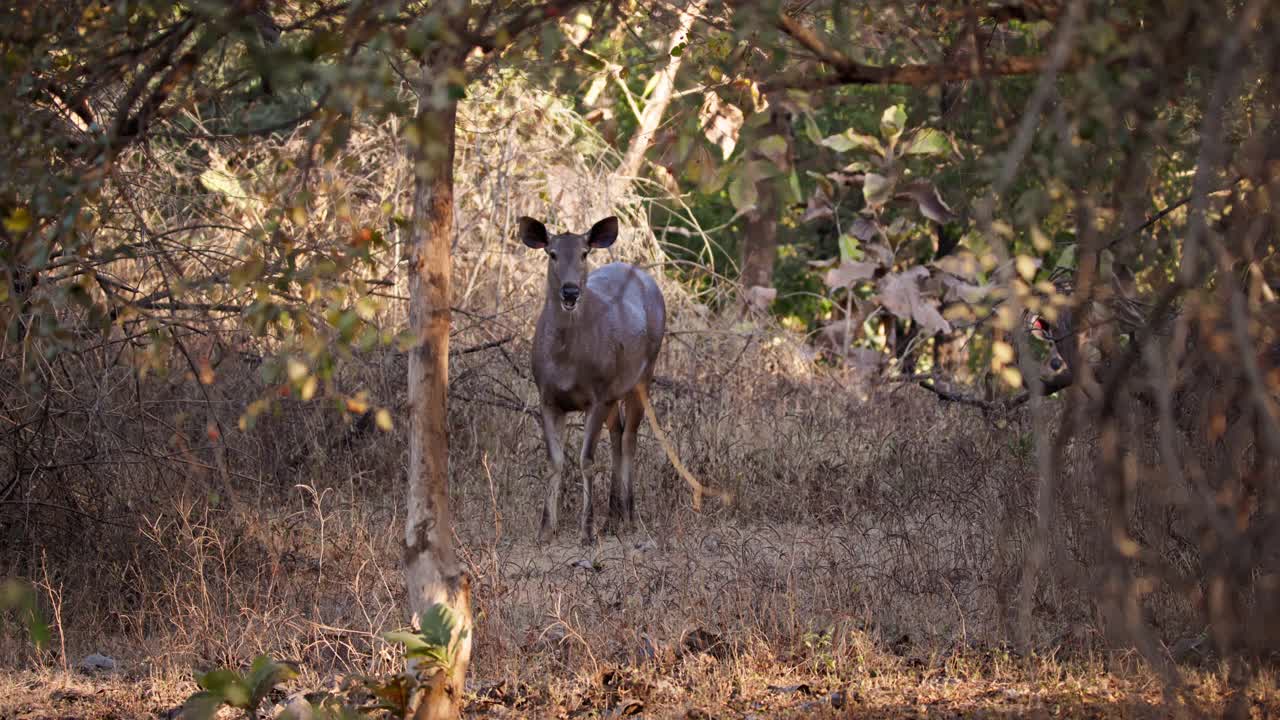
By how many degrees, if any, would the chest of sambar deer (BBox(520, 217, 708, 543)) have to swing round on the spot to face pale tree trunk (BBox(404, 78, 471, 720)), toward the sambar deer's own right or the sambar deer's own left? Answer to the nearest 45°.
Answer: approximately 45° to the sambar deer's own left

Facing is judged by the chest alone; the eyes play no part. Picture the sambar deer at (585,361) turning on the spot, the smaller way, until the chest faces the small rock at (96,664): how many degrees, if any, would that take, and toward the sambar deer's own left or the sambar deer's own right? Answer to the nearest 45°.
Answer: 0° — it already faces it

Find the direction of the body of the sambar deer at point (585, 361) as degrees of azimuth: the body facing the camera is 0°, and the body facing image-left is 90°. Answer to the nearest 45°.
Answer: approximately 45°

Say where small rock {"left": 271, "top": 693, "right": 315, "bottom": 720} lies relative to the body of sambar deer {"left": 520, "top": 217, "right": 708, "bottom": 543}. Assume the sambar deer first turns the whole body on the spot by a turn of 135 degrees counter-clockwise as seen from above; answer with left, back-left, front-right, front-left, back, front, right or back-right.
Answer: right

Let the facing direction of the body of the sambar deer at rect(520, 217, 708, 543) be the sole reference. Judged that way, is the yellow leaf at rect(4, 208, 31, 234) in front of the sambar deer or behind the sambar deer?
in front
